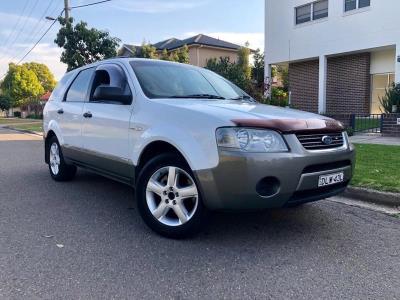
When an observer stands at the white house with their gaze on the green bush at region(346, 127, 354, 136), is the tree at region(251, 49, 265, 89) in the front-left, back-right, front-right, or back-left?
back-right

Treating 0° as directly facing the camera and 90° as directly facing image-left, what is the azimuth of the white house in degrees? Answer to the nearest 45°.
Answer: approximately 45°

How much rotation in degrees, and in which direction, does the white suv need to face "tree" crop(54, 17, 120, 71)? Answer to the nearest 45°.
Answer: approximately 135° to its left

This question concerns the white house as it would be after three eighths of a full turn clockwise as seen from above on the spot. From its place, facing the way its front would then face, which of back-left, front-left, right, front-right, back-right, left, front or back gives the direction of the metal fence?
back

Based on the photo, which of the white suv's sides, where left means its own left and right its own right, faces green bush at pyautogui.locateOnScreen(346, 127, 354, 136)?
left

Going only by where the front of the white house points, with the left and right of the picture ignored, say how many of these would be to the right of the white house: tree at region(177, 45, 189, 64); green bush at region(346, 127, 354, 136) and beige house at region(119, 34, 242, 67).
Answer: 2

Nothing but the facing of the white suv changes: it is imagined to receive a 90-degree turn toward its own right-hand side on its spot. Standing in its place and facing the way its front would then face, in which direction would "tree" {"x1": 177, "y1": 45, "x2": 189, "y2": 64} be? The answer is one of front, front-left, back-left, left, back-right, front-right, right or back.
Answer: back-right

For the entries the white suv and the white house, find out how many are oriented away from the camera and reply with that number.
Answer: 0

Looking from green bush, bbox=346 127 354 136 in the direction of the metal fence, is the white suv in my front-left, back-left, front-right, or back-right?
back-right

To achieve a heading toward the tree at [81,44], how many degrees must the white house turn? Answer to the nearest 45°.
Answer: approximately 45° to its right

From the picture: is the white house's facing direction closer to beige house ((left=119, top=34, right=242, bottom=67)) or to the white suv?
the white suv

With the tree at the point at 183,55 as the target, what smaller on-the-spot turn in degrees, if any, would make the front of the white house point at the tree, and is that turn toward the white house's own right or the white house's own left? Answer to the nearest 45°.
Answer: approximately 90° to the white house's own right

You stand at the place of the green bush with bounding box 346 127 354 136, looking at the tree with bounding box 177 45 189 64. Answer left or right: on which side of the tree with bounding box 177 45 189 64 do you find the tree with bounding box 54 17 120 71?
left

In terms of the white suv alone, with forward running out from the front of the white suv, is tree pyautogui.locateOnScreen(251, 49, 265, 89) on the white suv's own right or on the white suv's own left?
on the white suv's own left

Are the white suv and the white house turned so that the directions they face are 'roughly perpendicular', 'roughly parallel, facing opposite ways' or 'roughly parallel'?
roughly perpendicular

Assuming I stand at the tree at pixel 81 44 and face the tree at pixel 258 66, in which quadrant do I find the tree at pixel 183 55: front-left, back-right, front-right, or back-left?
front-left

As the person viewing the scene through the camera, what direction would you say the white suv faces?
facing the viewer and to the right of the viewer

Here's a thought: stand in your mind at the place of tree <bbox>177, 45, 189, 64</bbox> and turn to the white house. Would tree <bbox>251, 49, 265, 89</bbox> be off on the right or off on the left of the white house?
left
